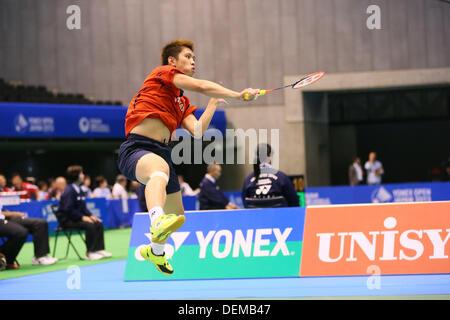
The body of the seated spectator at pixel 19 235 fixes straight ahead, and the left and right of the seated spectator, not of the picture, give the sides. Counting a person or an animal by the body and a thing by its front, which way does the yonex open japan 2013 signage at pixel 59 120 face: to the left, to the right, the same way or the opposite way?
to the right

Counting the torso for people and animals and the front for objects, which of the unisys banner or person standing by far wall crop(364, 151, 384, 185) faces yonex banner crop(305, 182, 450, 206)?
the person standing by far wall

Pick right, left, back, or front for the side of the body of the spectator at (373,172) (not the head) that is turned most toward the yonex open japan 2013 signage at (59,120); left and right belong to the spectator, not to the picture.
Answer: right

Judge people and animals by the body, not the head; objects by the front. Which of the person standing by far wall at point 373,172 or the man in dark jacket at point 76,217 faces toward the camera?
the person standing by far wall

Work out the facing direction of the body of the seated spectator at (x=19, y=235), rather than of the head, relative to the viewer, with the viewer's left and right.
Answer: facing to the right of the viewer

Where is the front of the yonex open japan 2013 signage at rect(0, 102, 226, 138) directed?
toward the camera

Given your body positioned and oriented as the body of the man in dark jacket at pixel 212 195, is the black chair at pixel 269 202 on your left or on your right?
on your right

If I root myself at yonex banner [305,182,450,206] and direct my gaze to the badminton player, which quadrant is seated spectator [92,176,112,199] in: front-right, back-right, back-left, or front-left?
front-right

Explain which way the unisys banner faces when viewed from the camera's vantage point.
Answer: facing the viewer

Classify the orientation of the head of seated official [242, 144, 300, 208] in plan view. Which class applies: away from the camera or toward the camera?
away from the camera

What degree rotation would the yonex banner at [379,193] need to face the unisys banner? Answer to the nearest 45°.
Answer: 0° — it already faces it

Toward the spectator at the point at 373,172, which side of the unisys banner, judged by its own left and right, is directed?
back

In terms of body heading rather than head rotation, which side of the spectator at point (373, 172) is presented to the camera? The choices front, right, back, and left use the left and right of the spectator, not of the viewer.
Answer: front
